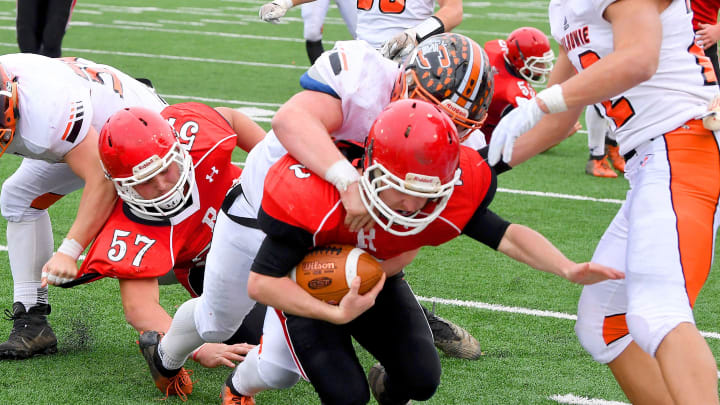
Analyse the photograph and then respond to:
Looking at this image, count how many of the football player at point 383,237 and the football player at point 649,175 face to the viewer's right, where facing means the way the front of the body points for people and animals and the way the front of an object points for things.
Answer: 0

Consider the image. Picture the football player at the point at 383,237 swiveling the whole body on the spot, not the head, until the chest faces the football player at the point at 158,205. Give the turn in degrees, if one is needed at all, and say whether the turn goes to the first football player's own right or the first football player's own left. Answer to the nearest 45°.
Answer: approximately 135° to the first football player's own right

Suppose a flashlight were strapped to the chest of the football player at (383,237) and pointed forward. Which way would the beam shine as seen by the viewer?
toward the camera

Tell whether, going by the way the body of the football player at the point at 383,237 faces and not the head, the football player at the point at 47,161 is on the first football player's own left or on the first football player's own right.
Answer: on the first football player's own right

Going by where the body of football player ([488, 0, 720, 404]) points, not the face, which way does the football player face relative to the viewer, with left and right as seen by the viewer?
facing the viewer and to the left of the viewer

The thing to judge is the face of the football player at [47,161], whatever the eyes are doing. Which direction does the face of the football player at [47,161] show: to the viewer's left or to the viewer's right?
to the viewer's left

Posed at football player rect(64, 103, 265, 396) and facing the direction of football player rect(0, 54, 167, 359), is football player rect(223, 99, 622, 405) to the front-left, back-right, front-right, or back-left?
back-left

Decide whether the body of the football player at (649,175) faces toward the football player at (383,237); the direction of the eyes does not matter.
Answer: yes
